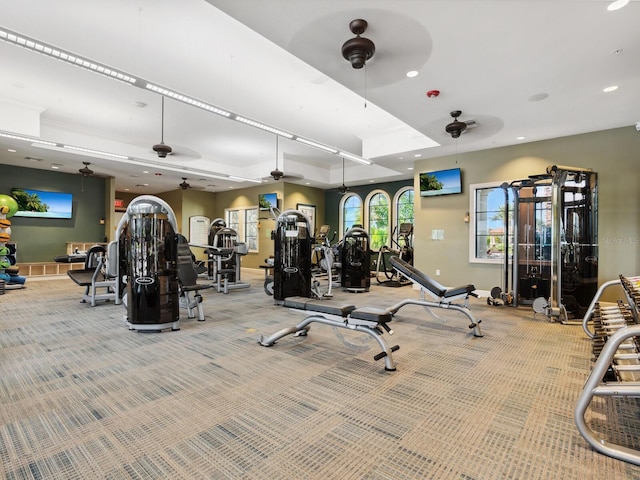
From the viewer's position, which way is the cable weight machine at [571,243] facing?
facing the viewer and to the left of the viewer

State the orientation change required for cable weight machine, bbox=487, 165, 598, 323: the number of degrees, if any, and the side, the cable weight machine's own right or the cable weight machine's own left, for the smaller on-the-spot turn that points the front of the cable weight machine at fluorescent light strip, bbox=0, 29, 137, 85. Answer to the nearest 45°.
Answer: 0° — it already faces it

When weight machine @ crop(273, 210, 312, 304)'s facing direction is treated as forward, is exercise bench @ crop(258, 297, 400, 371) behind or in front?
in front

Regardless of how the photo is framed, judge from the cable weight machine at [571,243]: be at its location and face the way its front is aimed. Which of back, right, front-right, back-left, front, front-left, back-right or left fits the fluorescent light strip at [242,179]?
front-right

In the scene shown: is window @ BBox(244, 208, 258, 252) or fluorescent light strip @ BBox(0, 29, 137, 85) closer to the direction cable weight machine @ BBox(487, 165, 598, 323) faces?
the fluorescent light strip

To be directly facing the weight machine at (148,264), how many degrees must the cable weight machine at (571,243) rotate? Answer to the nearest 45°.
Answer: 0° — it already faces it

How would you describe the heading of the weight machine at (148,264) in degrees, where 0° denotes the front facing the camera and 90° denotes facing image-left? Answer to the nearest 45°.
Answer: approximately 0°
